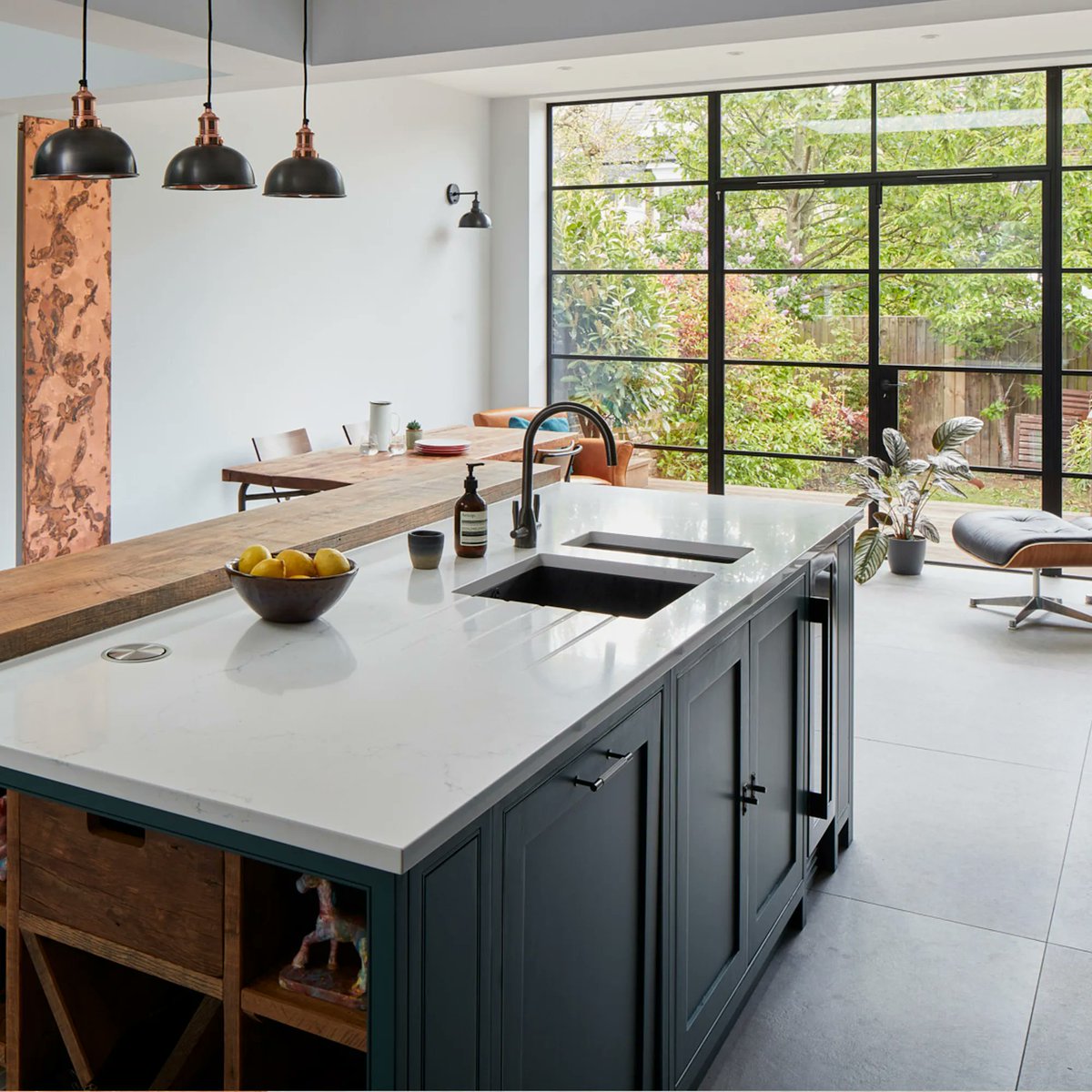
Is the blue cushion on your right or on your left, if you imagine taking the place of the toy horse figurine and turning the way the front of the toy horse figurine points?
on your right

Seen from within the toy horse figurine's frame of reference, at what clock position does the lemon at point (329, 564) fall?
The lemon is roughly at 3 o'clock from the toy horse figurine.

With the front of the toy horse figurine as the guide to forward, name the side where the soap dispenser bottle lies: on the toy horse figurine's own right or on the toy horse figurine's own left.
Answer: on the toy horse figurine's own right

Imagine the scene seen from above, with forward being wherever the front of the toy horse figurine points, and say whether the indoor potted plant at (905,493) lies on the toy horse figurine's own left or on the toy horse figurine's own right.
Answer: on the toy horse figurine's own right

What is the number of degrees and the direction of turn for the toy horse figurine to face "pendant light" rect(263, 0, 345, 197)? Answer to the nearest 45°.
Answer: approximately 90° to its right

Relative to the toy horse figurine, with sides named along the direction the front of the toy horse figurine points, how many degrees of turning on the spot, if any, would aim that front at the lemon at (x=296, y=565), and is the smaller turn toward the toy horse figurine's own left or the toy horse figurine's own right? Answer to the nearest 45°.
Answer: approximately 90° to the toy horse figurine's own right

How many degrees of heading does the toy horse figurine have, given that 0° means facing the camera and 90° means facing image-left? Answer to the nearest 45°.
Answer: approximately 90°

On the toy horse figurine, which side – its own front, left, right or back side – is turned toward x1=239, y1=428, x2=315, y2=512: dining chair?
right

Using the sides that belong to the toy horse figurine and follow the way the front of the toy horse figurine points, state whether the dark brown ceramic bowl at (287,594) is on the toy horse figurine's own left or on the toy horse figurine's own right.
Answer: on the toy horse figurine's own right
